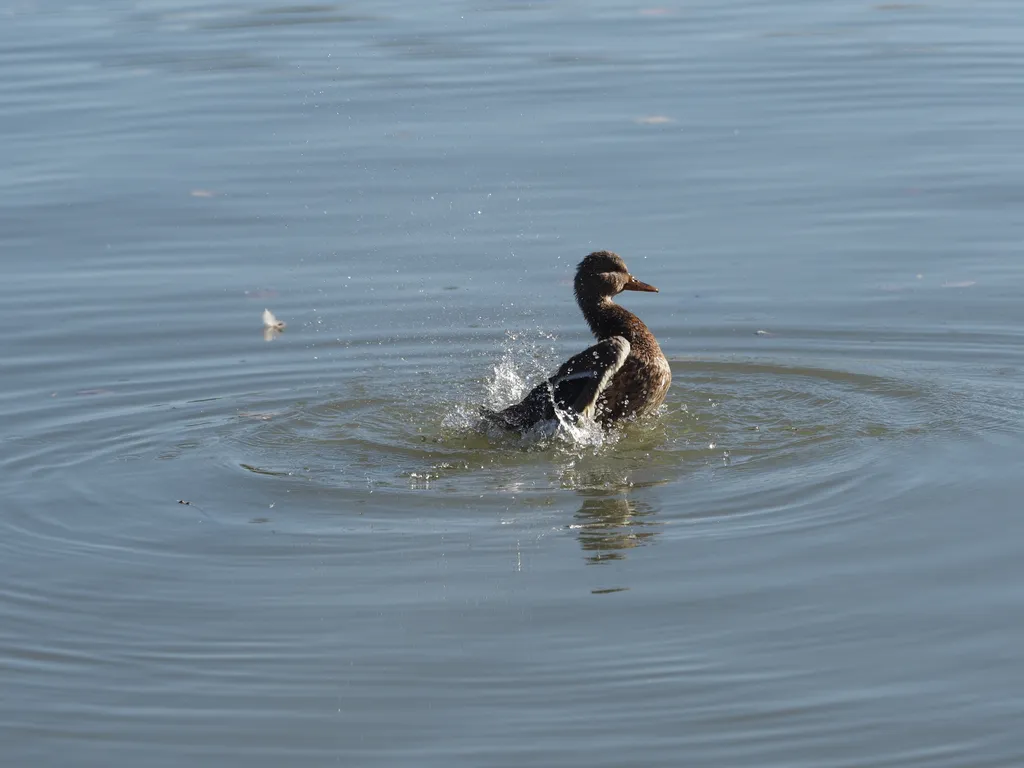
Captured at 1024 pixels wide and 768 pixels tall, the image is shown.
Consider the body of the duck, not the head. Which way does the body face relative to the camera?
to the viewer's right

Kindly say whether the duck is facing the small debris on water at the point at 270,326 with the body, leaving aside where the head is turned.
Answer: no
